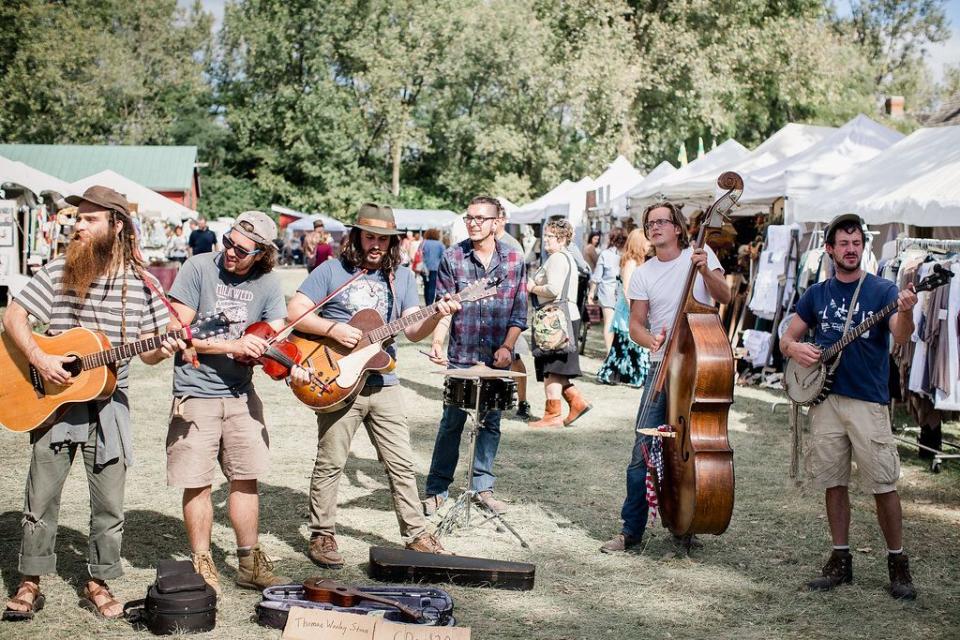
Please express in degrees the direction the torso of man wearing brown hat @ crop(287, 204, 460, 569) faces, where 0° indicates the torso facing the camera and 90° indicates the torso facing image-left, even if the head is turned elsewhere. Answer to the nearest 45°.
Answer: approximately 0°

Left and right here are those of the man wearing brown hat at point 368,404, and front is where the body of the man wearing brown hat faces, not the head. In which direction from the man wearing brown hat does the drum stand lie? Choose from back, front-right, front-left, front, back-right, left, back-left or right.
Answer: back-left

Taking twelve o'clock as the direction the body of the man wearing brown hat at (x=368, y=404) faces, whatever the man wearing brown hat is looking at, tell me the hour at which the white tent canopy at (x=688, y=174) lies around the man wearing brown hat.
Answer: The white tent canopy is roughly at 7 o'clock from the man wearing brown hat.

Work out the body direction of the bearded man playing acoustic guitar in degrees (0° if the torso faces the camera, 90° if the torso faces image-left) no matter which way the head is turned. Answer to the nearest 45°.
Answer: approximately 0°

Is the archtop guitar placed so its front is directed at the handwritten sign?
yes

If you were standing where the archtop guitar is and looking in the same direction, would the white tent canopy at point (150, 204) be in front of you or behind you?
behind
